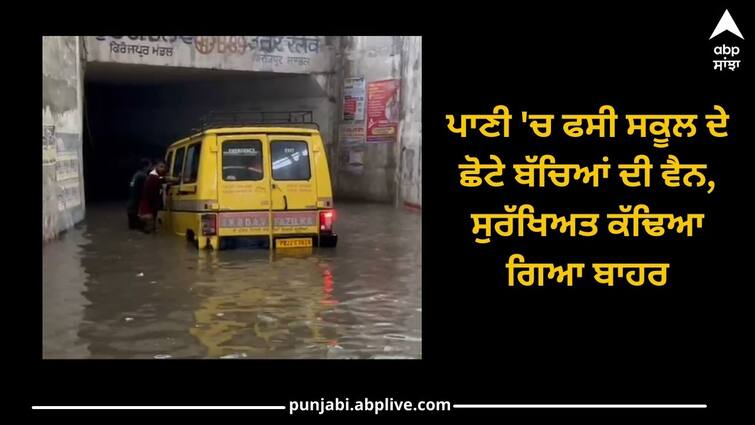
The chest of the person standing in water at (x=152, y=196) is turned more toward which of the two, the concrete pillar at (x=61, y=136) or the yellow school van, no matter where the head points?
the yellow school van

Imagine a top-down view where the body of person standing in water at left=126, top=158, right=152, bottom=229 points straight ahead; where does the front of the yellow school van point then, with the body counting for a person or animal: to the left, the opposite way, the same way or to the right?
to the left

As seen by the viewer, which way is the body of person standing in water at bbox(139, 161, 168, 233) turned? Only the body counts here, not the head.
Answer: to the viewer's right

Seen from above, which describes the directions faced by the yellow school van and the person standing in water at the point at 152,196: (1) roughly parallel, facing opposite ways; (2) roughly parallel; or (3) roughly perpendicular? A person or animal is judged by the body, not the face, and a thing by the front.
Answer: roughly perpendicular

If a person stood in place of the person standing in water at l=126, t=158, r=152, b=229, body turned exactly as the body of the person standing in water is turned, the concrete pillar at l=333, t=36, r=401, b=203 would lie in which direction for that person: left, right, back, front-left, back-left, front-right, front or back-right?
front-left

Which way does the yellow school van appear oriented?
away from the camera

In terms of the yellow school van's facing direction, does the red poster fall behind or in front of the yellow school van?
in front

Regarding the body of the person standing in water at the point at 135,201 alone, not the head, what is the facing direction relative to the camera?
to the viewer's right

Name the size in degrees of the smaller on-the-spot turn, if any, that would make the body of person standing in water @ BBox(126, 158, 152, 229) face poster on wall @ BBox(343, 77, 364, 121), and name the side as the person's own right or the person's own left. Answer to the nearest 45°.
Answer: approximately 45° to the person's own left

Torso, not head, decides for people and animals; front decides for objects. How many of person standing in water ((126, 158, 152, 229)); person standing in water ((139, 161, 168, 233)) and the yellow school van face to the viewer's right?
2

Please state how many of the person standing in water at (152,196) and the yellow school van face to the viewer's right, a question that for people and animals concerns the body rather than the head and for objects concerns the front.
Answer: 1
